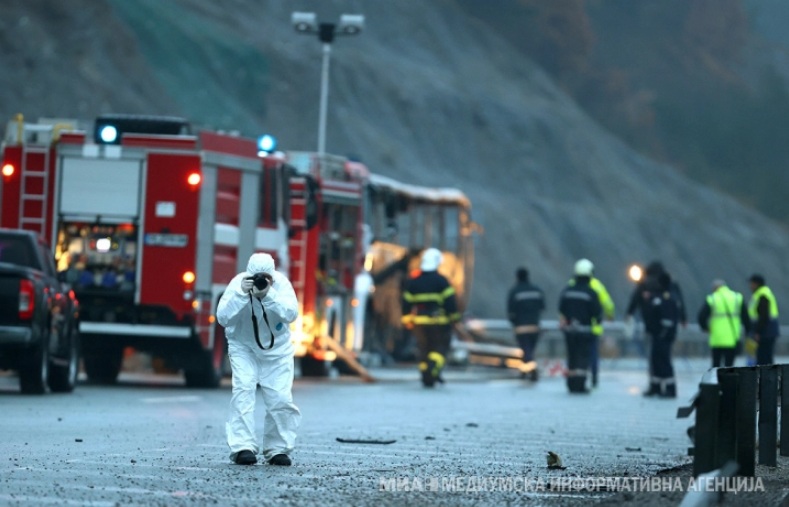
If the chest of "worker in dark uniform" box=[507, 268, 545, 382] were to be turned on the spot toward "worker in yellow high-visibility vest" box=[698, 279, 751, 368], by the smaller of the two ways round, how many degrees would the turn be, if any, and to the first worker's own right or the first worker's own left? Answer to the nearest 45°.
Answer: approximately 135° to the first worker's own right

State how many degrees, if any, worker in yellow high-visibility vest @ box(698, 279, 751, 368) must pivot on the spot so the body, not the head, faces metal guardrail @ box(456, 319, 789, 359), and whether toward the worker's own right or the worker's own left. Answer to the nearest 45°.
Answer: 0° — they already face it

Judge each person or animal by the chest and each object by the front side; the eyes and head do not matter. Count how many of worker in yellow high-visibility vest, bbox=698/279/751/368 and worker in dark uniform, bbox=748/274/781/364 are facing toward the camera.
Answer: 0

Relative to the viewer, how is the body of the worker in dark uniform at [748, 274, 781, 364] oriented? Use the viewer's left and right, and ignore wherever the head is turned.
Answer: facing to the left of the viewer

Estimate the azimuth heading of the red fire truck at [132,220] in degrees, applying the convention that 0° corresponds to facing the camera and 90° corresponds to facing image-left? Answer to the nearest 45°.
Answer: approximately 225°

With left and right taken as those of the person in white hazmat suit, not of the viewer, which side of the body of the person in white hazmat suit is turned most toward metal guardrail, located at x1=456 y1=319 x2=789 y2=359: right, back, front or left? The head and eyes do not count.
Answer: back

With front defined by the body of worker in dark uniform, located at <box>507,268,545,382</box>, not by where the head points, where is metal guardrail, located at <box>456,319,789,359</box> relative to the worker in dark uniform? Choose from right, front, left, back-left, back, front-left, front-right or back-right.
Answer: front

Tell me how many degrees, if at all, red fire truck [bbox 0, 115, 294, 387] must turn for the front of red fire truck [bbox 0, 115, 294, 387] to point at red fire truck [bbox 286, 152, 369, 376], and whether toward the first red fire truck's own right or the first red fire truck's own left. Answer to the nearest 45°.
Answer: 0° — it already faces it

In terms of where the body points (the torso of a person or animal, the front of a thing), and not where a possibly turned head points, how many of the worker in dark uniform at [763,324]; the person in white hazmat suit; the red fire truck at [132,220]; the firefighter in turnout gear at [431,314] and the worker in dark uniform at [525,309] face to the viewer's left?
1

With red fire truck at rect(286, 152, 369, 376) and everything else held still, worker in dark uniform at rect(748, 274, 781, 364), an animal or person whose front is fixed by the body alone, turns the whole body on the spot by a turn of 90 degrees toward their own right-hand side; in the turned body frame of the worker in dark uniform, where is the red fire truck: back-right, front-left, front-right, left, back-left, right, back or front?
left

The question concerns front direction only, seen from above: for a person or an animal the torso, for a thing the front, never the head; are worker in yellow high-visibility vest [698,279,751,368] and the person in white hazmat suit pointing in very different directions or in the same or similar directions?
very different directions

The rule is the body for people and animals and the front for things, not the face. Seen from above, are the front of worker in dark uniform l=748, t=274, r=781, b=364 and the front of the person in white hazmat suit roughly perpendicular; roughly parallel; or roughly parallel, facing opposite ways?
roughly perpendicular
